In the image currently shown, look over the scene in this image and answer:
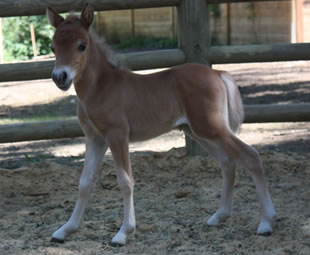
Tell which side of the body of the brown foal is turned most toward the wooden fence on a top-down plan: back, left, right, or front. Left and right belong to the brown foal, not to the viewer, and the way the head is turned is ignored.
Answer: right

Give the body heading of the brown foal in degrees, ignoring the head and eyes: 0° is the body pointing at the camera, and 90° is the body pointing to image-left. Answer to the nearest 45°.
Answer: approximately 90°
